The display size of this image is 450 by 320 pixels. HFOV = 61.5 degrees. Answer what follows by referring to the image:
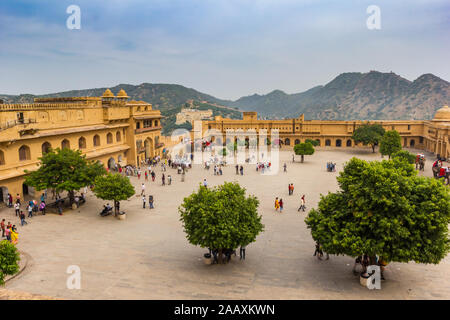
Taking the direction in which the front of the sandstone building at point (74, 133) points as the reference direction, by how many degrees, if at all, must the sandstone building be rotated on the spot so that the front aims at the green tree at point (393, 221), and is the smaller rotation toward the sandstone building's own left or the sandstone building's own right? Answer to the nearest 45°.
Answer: approximately 45° to the sandstone building's own right

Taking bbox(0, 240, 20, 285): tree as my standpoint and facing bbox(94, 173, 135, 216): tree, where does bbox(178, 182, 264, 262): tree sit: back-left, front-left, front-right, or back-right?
front-right

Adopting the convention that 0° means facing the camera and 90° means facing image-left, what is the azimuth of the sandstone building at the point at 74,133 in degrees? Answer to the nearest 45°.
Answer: approximately 315°

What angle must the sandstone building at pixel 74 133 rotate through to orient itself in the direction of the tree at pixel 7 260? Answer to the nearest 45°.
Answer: approximately 45° to its right

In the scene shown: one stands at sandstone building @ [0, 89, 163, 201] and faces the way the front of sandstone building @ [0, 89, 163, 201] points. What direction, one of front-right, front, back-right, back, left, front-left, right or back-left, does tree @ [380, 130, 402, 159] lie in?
front-left

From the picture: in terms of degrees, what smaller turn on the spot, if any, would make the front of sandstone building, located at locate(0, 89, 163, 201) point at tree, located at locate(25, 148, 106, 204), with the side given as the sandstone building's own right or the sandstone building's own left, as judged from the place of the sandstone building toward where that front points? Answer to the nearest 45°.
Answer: approximately 45° to the sandstone building's own right

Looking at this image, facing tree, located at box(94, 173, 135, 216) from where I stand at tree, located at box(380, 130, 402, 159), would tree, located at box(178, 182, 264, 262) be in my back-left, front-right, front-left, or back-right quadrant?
front-left

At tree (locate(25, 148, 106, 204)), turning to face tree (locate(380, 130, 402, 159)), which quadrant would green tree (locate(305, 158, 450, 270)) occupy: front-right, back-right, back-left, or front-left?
front-right

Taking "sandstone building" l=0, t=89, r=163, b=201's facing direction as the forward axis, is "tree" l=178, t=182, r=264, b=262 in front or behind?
in front

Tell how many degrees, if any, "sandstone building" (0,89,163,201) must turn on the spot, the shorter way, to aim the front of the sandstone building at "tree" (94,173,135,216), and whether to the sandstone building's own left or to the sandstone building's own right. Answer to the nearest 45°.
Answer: approximately 45° to the sandstone building's own right
